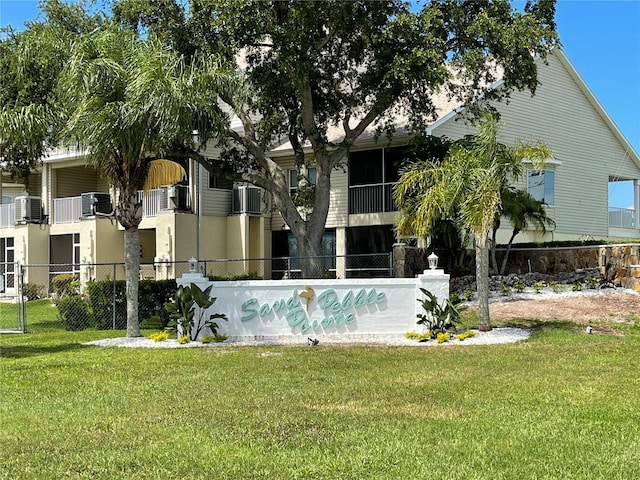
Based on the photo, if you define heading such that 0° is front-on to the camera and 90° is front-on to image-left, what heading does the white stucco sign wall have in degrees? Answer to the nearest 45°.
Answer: approximately 0°

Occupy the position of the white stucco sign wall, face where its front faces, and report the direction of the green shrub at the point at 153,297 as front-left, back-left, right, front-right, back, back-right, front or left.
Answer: back-right

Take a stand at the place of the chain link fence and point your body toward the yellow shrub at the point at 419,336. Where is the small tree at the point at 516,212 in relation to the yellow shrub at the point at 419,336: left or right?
left

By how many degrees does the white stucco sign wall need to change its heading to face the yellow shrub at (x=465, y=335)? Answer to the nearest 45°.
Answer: approximately 90° to its left

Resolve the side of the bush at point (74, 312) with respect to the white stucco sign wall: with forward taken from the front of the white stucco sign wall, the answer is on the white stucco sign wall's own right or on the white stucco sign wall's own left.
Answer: on the white stucco sign wall's own right

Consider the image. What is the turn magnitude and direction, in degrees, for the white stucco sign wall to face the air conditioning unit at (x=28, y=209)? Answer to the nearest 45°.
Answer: approximately 135° to its right

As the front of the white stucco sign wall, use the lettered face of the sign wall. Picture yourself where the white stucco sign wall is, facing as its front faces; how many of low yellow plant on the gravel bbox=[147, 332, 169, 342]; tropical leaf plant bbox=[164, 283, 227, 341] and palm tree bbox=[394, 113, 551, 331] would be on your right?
2

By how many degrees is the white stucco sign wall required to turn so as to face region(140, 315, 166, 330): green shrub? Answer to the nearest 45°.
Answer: approximately 135° to its right

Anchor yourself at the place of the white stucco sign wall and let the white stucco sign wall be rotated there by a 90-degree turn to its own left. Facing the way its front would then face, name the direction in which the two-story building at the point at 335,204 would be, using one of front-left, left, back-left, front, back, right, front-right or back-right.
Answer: left

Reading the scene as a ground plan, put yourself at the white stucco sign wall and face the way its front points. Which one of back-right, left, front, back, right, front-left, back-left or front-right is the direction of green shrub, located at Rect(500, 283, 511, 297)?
back-left

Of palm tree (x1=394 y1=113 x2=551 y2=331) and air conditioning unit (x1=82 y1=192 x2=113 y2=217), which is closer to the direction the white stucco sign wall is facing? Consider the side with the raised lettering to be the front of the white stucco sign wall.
the palm tree

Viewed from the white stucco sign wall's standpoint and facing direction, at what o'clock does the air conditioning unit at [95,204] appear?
The air conditioning unit is roughly at 5 o'clock from the white stucco sign wall.

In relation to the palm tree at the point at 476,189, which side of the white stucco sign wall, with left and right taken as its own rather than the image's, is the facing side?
left

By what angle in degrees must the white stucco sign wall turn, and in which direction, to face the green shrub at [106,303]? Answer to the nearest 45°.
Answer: approximately 135° to its right

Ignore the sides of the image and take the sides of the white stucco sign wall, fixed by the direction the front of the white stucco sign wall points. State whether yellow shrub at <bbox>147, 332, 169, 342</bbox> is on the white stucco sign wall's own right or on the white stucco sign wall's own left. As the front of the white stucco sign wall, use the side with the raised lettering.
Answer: on the white stucco sign wall's own right

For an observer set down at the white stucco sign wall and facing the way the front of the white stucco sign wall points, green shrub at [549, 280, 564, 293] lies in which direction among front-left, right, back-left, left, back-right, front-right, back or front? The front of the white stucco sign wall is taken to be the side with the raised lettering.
back-left
